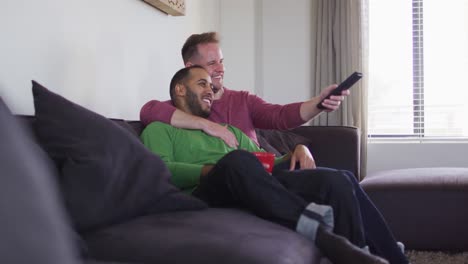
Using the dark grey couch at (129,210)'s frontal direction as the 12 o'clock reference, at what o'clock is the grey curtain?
The grey curtain is roughly at 10 o'clock from the dark grey couch.

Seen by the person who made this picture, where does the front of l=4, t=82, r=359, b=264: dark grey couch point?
facing to the right of the viewer

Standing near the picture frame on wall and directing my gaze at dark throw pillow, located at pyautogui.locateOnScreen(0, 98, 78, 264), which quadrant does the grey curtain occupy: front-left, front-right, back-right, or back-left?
back-left

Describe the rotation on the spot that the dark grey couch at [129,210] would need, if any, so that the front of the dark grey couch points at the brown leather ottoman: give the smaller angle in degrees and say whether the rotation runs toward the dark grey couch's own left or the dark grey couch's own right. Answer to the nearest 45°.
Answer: approximately 45° to the dark grey couch's own left

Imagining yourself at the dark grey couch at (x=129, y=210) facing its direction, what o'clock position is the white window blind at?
The white window blind is roughly at 10 o'clock from the dark grey couch.
